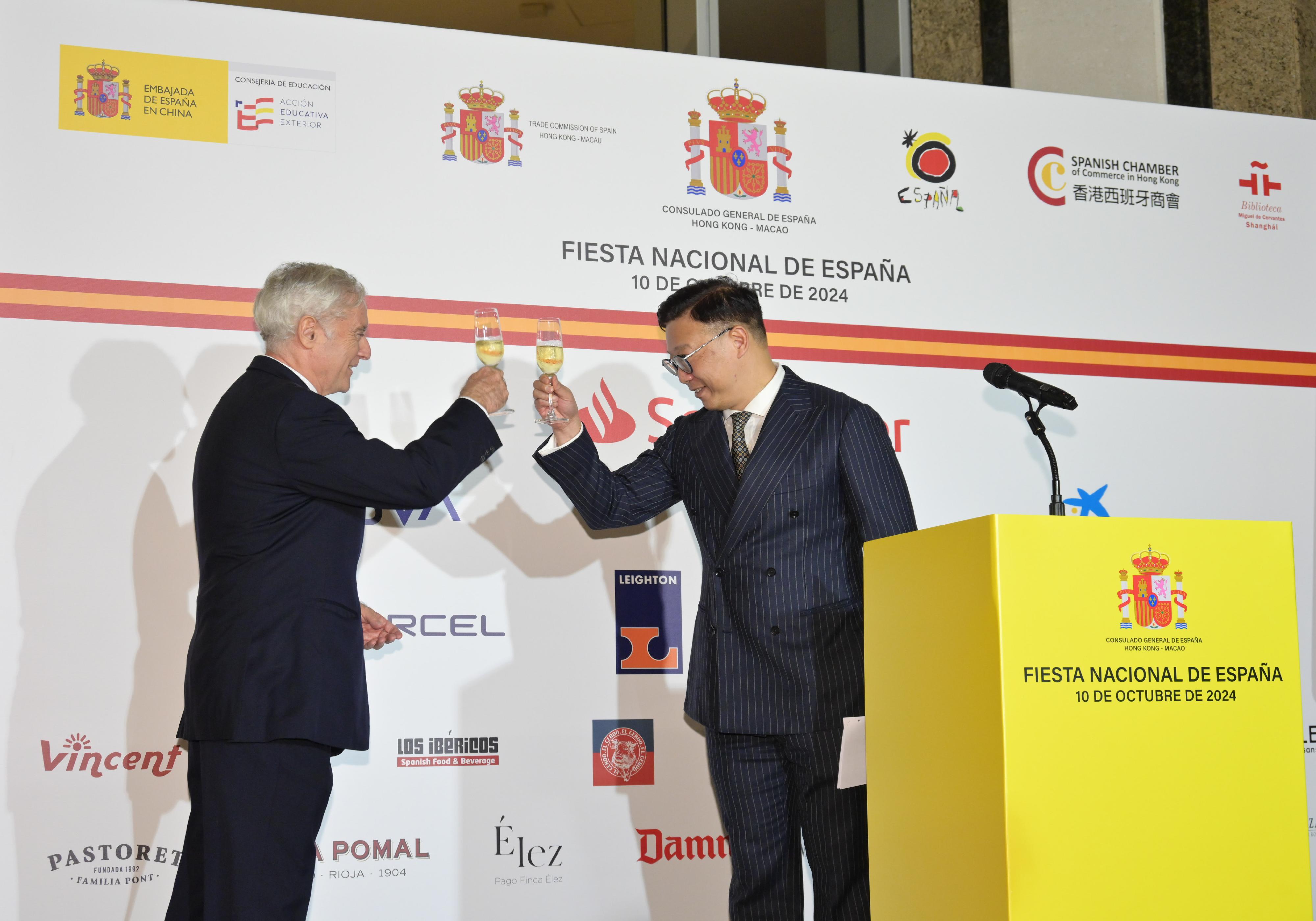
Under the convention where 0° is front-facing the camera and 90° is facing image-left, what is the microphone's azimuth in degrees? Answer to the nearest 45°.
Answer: approximately 90°

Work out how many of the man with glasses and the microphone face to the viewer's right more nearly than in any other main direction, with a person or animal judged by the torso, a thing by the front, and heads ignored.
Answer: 0

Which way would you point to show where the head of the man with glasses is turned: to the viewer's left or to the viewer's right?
to the viewer's left

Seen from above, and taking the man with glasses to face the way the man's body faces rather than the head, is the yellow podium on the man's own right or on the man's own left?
on the man's own left

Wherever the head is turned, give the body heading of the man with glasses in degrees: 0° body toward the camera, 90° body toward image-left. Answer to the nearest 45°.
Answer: approximately 45°

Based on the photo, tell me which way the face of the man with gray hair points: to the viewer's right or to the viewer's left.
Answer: to the viewer's right

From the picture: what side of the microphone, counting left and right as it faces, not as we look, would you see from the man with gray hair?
front
